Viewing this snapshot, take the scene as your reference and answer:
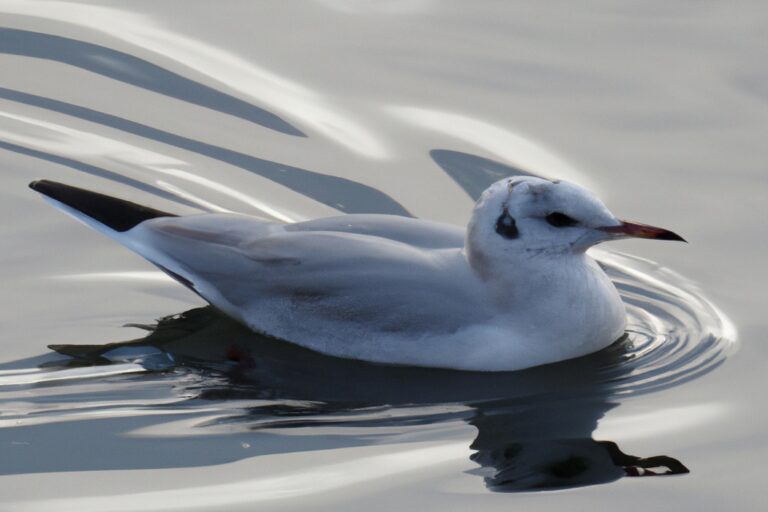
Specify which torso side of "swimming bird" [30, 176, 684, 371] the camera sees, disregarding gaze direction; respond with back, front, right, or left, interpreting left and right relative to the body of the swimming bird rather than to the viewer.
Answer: right
